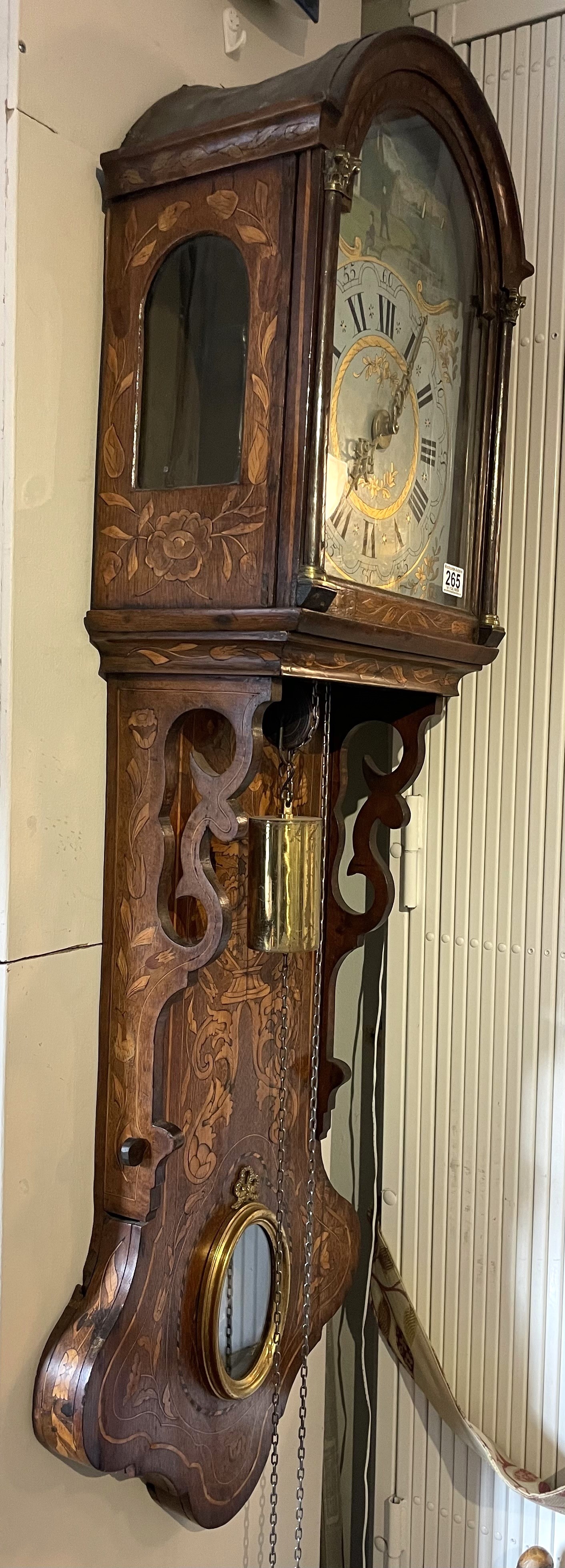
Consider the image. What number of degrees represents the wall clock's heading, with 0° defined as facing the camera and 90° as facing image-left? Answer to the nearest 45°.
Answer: approximately 315°
